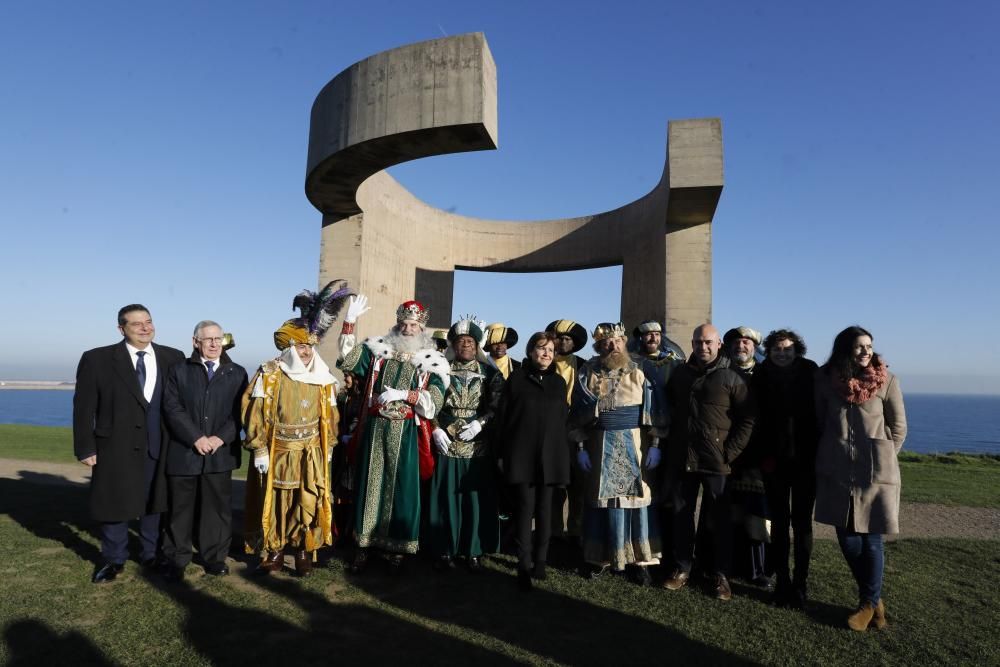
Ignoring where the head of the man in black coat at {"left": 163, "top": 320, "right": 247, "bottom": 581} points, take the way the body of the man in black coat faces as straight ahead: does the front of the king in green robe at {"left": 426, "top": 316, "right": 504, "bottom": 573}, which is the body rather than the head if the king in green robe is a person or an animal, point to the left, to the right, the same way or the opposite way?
the same way

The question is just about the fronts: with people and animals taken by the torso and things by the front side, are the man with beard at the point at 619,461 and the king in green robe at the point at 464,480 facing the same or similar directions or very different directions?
same or similar directions

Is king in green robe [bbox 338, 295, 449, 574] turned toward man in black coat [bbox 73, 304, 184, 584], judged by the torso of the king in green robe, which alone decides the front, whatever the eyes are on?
no

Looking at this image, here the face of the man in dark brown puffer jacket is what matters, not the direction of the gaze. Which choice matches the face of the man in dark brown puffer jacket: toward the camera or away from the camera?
toward the camera

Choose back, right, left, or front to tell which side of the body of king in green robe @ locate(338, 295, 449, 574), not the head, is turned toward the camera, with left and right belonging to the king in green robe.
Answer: front

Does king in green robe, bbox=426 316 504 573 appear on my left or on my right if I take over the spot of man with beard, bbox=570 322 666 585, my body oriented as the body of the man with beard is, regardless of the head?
on my right

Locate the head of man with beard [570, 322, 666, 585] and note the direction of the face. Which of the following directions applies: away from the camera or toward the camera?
toward the camera

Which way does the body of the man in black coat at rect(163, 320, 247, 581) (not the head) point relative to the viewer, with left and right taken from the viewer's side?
facing the viewer

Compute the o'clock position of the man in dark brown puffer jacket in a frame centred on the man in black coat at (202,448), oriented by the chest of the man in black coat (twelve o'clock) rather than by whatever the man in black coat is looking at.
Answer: The man in dark brown puffer jacket is roughly at 10 o'clock from the man in black coat.

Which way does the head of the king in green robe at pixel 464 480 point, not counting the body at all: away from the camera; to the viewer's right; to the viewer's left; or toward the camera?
toward the camera

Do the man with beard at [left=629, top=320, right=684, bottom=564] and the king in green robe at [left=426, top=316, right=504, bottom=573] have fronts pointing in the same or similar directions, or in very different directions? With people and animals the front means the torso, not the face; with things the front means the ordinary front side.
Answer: same or similar directions

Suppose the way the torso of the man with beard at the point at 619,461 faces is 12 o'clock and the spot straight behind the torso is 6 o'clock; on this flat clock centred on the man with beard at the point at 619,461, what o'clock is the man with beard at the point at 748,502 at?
the man with beard at the point at 748,502 is roughly at 9 o'clock from the man with beard at the point at 619,461.

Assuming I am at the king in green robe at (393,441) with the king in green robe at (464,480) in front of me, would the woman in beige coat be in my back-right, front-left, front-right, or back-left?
front-right

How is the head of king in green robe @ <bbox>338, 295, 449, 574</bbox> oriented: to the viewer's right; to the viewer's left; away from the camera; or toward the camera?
toward the camera
